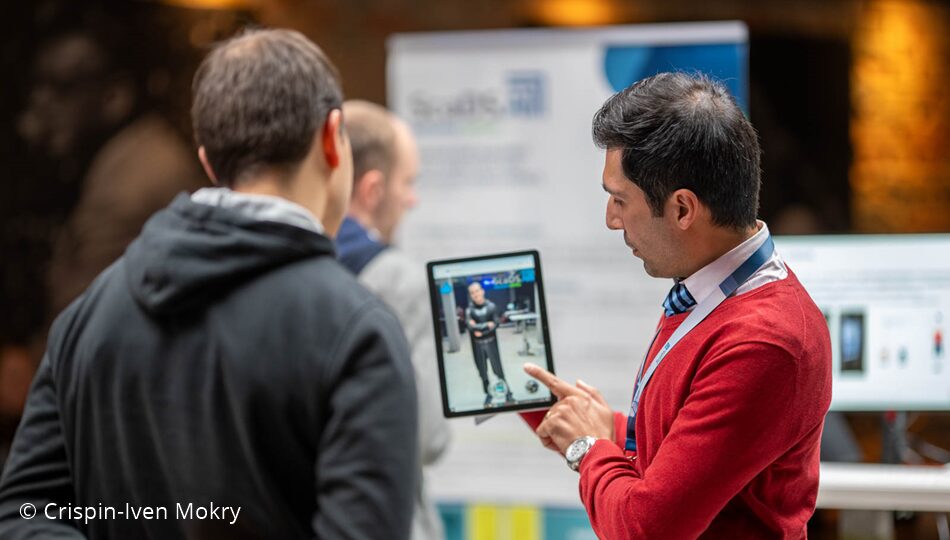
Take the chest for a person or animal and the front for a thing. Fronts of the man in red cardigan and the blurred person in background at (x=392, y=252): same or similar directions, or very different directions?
very different directions

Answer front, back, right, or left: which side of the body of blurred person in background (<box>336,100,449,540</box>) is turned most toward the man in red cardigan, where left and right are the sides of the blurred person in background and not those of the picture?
right

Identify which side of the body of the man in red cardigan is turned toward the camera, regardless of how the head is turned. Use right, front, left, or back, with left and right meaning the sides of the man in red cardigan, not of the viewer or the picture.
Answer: left

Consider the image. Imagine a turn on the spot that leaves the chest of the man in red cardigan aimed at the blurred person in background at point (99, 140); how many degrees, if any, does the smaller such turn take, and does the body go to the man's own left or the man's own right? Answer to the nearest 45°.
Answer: approximately 45° to the man's own right

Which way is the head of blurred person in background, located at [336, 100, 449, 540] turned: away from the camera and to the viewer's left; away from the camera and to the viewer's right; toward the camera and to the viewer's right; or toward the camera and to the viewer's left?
away from the camera and to the viewer's right

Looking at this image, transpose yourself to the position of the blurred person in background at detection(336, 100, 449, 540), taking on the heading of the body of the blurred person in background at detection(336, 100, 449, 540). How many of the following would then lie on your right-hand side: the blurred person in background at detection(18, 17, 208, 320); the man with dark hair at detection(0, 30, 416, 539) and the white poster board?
1

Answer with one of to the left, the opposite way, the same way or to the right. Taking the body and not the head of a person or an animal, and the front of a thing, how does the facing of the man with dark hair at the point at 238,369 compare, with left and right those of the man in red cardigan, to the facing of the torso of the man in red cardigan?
to the right

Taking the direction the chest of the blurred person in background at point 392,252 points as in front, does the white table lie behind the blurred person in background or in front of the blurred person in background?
in front

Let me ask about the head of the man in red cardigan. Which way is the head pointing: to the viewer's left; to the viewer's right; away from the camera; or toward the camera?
to the viewer's left

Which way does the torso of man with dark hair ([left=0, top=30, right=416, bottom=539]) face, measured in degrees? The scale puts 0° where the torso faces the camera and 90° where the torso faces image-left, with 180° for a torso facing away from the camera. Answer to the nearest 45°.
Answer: approximately 225°
